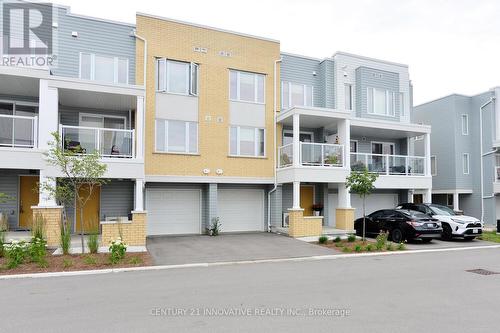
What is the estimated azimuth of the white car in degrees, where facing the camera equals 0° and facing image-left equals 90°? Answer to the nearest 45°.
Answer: approximately 315°

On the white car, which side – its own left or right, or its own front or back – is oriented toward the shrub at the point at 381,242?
right
